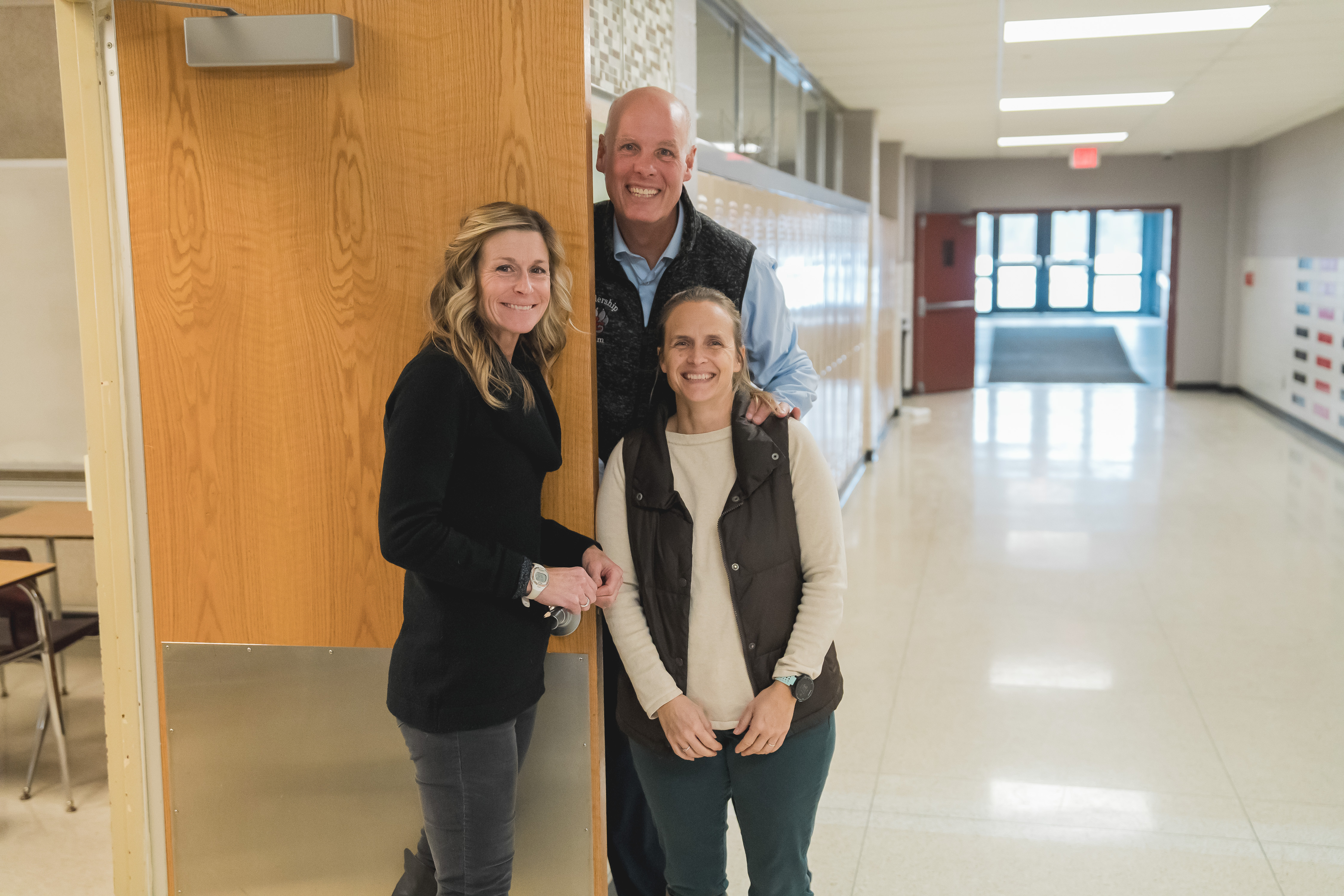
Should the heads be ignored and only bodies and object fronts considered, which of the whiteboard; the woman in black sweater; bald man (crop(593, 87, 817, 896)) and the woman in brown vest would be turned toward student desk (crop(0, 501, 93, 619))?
the whiteboard

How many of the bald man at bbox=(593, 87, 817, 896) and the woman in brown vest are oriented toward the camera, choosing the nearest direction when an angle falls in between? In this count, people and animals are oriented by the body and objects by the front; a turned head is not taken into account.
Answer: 2

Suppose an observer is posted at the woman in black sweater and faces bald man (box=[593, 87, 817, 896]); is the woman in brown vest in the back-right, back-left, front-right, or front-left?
front-right

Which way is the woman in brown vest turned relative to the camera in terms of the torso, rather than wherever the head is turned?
toward the camera

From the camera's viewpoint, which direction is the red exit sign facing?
toward the camera

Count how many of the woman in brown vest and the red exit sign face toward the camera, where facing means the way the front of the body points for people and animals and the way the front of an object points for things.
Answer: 2

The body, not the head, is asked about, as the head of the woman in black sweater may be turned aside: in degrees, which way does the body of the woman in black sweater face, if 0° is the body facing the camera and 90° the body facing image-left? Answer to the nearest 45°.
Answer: approximately 315°

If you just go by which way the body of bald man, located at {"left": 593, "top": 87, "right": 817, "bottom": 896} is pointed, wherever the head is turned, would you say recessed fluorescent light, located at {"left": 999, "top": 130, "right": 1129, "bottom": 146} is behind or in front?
behind

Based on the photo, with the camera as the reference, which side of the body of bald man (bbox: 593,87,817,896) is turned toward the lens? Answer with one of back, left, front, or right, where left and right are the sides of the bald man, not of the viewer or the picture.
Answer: front

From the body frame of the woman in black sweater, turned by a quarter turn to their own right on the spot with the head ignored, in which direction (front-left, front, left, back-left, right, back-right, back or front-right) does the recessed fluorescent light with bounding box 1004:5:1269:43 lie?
back

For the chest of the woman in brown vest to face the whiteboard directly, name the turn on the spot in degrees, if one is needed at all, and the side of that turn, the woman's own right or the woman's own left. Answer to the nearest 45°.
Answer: approximately 135° to the woman's own right
